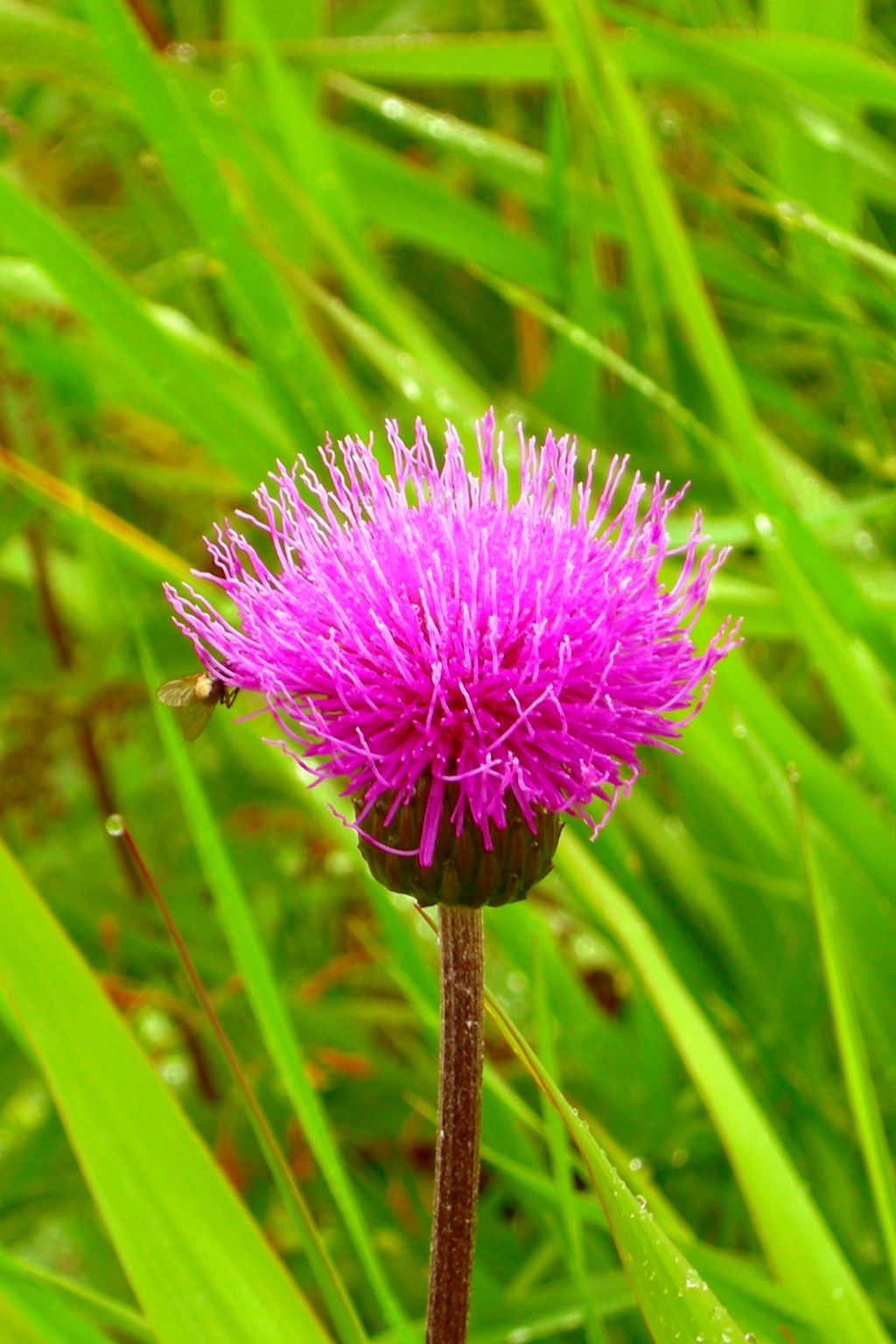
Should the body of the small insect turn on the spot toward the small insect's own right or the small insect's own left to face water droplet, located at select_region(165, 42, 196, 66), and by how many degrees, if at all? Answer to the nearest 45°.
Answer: approximately 90° to the small insect's own left

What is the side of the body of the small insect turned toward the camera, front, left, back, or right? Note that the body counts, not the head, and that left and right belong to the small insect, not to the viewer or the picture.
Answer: right
